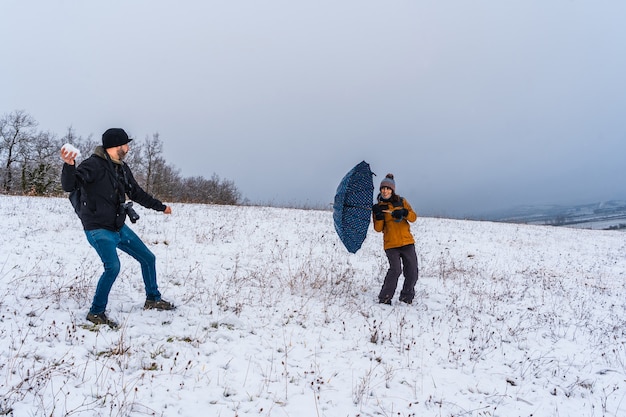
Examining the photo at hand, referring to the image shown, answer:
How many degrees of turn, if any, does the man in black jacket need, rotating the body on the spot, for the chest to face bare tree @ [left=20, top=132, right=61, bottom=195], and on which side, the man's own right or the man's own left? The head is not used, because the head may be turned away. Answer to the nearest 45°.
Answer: approximately 135° to the man's own left

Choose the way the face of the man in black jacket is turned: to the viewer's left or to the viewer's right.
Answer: to the viewer's right

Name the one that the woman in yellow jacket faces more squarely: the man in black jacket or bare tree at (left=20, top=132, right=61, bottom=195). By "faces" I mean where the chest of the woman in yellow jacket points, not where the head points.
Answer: the man in black jacket

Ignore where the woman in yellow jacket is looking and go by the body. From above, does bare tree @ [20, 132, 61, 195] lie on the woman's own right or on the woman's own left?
on the woman's own right

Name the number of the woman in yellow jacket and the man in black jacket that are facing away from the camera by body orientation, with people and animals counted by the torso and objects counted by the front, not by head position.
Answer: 0

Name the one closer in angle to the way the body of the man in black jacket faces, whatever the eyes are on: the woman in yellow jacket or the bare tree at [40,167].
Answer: the woman in yellow jacket

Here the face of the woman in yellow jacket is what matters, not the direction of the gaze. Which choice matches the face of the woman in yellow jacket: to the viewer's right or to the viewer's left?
to the viewer's left
